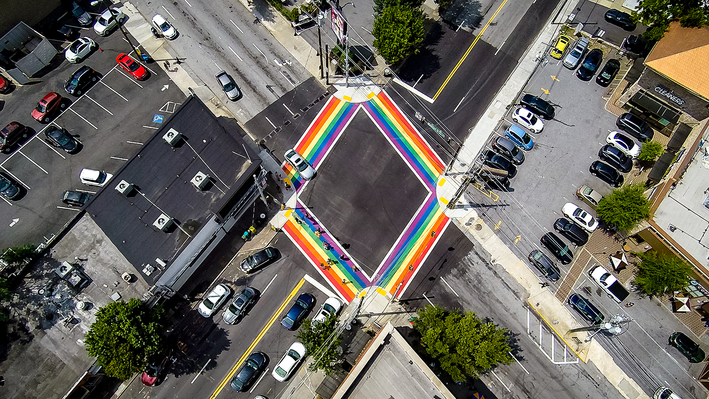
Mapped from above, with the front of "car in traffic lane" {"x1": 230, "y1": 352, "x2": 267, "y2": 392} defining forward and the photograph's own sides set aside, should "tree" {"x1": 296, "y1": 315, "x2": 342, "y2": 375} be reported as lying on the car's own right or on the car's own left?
on the car's own right

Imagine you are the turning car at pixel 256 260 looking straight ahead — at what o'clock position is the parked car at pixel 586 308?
the parked car at pixel 586 308 is roughly at 8 o'clock from the turning car at pixel 256 260.

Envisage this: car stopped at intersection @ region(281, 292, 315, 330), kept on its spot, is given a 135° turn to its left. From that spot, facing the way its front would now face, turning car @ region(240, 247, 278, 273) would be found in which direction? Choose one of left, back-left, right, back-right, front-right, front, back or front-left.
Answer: front

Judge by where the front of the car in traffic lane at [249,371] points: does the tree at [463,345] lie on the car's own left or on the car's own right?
on the car's own right
